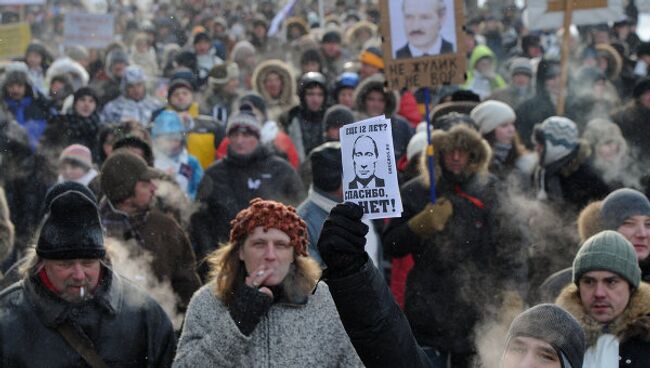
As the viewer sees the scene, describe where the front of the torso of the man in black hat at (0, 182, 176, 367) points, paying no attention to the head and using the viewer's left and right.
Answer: facing the viewer
